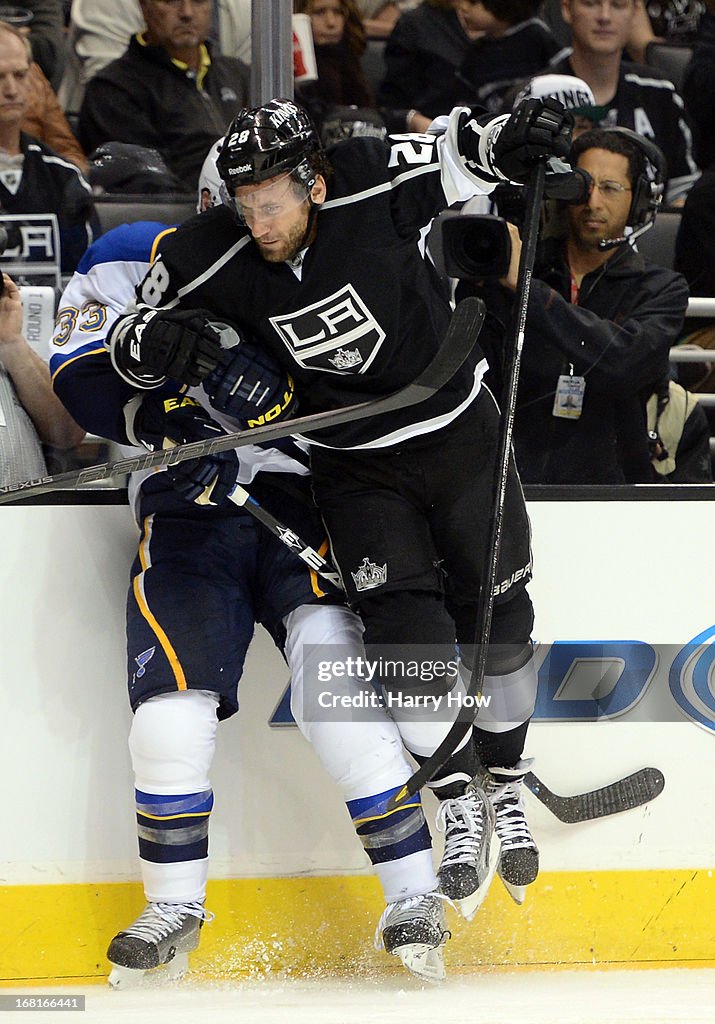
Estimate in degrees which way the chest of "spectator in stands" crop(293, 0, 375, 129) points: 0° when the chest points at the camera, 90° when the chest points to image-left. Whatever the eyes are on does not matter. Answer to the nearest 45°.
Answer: approximately 0°

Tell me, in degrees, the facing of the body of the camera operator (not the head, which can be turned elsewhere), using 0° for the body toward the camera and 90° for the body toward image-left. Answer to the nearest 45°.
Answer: approximately 45°

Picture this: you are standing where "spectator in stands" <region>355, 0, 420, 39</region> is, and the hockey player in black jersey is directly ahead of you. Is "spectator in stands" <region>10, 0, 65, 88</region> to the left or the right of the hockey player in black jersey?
right

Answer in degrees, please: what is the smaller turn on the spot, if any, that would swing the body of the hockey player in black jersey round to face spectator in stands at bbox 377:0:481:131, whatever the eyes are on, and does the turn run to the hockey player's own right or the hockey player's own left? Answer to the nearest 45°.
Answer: approximately 180°

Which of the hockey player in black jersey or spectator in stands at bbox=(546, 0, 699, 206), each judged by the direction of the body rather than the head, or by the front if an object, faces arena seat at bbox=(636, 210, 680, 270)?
the spectator in stands

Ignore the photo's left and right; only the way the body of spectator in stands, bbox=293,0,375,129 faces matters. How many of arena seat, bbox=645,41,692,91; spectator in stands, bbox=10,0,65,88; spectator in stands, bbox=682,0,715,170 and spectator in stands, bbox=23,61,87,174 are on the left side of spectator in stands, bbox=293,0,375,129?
2

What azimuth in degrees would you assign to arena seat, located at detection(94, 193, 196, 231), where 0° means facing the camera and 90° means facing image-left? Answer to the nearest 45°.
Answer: approximately 0°
